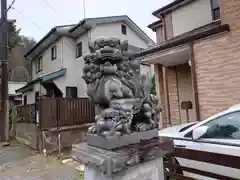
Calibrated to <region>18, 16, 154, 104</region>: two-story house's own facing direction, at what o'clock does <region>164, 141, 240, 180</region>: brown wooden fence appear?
The brown wooden fence is roughly at 10 o'clock from the two-story house.

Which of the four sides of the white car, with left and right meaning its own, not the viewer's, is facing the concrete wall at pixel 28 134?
front

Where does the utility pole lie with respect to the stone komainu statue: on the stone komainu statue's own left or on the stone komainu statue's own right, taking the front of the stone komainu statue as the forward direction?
on the stone komainu statue's own right

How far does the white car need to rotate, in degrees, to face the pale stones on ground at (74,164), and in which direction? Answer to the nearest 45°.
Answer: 0° — it already faces it

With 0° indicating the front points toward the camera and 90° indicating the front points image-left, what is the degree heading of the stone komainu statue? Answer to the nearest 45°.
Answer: approximately 45°

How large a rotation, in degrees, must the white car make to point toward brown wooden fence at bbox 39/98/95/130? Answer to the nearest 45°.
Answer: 0° — it already faces it

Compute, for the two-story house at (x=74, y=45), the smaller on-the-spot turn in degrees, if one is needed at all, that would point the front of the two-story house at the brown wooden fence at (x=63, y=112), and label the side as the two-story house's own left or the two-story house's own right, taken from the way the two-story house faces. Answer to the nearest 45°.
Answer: approximately 45° to the two-story house's own left

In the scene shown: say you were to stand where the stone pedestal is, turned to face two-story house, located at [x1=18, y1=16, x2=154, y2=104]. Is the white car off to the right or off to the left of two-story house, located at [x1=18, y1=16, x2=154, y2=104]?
right

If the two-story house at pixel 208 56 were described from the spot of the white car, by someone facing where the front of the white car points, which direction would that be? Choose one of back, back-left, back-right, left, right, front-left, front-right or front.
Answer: front-right

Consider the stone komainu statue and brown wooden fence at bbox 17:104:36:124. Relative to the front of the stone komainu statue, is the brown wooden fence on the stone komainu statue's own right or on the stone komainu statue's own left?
on the stone komainu statue's own right

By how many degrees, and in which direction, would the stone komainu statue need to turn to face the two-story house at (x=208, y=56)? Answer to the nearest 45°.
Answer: approximately 180°

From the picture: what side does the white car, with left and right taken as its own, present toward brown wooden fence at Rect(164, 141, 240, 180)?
left
